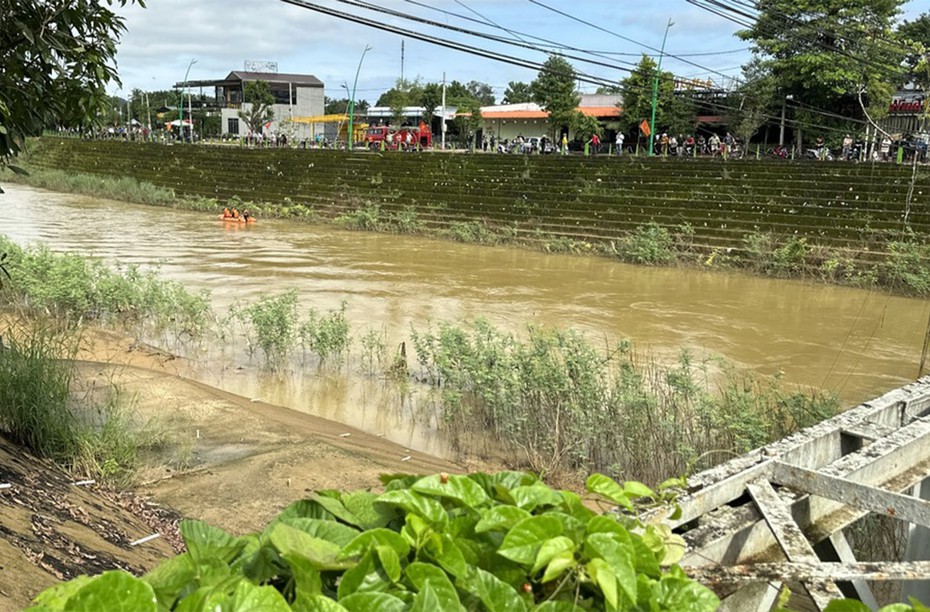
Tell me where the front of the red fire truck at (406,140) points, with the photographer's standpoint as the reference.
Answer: facing to the left of the viewer

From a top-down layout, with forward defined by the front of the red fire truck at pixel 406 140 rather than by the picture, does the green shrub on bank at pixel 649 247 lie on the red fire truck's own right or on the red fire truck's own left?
on the red fire truck's own left

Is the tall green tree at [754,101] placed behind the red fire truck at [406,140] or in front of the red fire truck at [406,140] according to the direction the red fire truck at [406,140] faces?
behind

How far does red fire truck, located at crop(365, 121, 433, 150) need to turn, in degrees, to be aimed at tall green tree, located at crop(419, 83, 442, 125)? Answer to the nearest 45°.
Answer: approximately 90° to its right

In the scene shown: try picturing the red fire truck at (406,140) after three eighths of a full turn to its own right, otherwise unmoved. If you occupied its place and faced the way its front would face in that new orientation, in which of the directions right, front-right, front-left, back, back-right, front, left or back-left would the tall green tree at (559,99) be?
front-right

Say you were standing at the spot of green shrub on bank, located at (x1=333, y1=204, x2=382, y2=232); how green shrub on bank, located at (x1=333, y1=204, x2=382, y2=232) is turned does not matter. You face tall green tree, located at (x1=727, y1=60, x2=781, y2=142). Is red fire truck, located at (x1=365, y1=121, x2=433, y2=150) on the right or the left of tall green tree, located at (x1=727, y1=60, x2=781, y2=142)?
left

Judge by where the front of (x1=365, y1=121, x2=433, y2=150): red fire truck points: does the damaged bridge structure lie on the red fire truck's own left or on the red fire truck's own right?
on the red fire truck's own left
